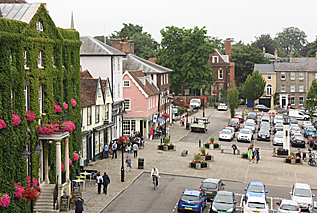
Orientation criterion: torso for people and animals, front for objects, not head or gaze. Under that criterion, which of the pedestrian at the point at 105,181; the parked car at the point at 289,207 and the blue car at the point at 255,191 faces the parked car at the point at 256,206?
the blue car

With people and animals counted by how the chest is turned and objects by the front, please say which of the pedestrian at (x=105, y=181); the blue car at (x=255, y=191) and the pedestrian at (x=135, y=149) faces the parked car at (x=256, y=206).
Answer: the blue car

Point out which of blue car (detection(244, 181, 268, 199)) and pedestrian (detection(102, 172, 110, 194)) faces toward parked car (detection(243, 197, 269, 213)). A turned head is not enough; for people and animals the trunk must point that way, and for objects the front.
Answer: the blue car

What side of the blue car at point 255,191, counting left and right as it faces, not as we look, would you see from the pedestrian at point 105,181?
right

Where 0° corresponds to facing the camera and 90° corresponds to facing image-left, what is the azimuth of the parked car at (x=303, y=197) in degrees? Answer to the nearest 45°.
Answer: approximately 0°

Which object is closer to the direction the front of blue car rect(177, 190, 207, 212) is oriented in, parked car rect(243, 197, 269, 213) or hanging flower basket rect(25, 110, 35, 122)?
the parked car

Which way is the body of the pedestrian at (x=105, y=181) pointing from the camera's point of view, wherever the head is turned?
away from the camera

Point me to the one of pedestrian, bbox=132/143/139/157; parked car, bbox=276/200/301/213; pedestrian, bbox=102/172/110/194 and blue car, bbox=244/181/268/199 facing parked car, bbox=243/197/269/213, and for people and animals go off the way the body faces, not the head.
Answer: the blue car
